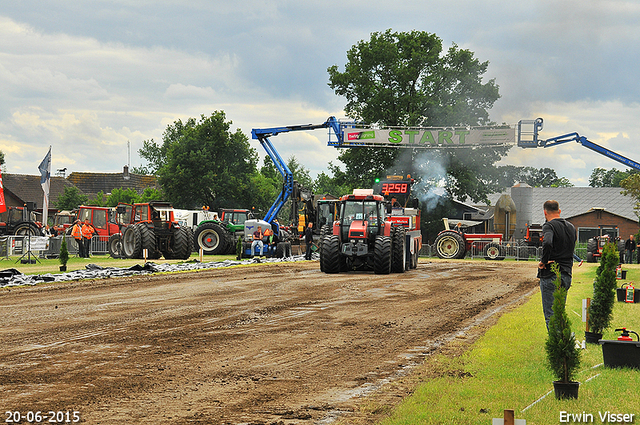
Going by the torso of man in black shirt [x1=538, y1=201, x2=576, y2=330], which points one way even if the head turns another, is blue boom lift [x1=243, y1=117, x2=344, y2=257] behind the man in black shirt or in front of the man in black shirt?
in front

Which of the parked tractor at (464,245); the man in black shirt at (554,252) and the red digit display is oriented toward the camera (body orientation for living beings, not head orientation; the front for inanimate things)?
the red digit display

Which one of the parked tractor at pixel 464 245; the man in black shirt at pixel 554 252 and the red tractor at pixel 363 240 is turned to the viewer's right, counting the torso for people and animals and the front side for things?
the parked tractor

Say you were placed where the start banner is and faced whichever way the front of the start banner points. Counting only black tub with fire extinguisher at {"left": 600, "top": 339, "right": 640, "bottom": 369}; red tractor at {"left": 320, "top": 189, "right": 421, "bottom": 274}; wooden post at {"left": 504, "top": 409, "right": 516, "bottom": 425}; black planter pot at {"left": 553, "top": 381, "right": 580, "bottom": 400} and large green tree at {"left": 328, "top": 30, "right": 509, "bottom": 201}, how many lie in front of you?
4

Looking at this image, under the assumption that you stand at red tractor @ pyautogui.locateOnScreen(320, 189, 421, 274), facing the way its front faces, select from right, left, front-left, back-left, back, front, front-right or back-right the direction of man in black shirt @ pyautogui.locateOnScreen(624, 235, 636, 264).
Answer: back-left

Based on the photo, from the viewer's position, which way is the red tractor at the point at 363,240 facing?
facing the viewer

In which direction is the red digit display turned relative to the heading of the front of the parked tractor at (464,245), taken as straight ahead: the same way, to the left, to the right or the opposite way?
to the right

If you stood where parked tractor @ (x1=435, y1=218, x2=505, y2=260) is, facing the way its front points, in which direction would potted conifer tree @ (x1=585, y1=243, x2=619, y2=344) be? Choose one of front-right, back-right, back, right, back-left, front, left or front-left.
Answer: right

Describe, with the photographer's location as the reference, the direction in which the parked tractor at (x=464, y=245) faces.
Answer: facing to the right of the viewer

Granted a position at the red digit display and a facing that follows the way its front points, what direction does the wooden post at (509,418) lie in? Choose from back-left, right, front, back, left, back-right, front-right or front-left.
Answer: front

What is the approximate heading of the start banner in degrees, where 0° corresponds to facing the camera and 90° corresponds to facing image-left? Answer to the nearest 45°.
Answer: approximately 0°

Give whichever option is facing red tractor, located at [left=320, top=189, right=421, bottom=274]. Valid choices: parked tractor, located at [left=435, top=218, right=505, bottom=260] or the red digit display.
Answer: the red digit display

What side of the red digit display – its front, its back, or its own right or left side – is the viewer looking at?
front

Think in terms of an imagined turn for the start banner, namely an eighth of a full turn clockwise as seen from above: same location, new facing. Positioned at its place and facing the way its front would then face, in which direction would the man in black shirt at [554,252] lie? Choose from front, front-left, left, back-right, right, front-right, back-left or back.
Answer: front-left

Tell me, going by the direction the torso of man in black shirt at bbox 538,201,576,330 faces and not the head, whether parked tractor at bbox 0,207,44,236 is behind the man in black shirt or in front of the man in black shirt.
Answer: in front

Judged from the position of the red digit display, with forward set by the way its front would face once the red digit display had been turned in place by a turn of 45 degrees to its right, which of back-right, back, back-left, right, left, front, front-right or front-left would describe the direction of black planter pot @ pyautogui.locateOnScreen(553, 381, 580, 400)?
front-left
